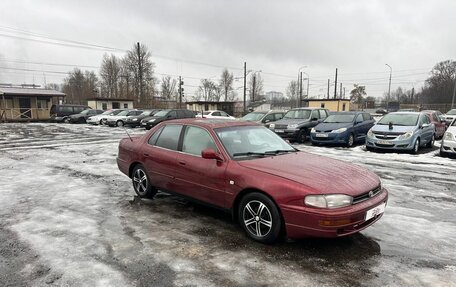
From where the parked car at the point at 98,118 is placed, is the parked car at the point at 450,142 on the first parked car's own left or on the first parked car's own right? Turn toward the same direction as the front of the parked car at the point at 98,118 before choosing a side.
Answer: on the first parked car's own left

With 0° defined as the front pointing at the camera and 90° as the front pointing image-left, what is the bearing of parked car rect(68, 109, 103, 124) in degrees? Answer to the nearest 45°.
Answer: approximately 45°

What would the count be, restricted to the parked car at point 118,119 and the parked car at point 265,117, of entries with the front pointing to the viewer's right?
0

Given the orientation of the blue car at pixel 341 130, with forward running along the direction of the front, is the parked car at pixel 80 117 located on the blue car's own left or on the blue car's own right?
on the blue car's own right

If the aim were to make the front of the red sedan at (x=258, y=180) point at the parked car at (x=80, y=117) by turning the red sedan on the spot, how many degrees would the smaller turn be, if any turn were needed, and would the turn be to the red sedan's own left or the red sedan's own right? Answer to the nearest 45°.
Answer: approximately 180°

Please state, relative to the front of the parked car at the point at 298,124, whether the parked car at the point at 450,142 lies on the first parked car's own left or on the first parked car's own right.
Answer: on the first parked car's own left

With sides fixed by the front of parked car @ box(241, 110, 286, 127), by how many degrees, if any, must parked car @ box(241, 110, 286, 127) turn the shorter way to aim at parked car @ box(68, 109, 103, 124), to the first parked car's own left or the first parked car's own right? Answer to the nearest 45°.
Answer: approximately 90° to the first parked car's own right

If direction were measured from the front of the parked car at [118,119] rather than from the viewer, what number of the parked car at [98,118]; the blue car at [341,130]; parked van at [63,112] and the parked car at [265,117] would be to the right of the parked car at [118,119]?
2

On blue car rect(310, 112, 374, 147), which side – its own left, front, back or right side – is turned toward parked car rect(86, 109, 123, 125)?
right

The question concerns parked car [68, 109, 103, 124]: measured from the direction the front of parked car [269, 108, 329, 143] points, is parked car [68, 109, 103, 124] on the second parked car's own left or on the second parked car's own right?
on the second parked car's own right

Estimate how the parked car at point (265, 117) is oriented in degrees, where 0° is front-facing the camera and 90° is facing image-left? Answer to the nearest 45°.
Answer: approximately 45°

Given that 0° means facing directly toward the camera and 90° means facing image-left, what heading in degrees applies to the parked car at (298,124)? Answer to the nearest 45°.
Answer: approximately 45°

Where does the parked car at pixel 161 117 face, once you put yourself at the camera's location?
facing the viewer and to the left of the viewer
